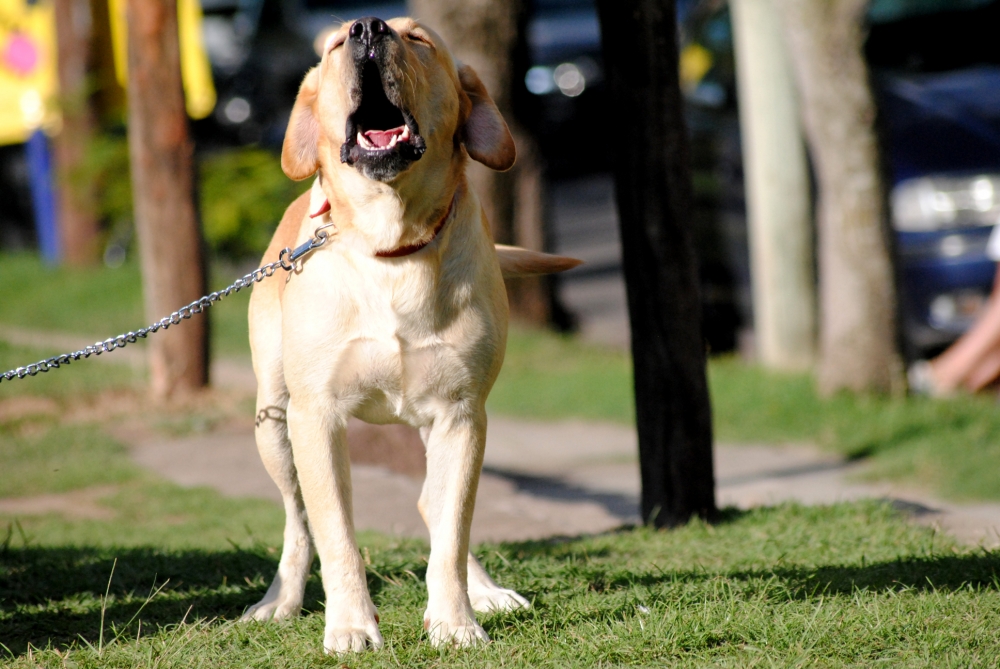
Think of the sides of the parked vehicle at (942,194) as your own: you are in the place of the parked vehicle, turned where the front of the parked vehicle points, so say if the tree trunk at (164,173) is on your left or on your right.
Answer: on your right

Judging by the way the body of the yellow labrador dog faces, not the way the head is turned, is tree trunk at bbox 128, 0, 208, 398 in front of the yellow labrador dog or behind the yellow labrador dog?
behind

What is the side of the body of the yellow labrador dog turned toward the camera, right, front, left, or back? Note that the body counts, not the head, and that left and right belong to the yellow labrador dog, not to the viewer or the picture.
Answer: front

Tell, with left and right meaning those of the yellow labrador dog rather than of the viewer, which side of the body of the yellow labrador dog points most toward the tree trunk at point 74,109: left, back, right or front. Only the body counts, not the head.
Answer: back

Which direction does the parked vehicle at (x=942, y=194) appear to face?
toward the camera

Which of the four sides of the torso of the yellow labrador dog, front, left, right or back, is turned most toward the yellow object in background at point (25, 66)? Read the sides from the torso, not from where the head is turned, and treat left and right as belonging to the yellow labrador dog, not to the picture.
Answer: back

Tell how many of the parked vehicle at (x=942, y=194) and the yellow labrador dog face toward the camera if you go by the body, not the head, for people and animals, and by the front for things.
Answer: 2

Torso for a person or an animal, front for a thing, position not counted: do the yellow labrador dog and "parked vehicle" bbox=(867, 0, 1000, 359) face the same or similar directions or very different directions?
same or similar directions

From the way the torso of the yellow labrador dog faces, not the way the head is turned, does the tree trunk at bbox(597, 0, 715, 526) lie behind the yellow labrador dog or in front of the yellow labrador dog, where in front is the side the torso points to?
behind

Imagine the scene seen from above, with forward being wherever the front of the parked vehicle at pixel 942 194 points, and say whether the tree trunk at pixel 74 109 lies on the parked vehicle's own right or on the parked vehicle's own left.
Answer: on the parked vehicle's own right
